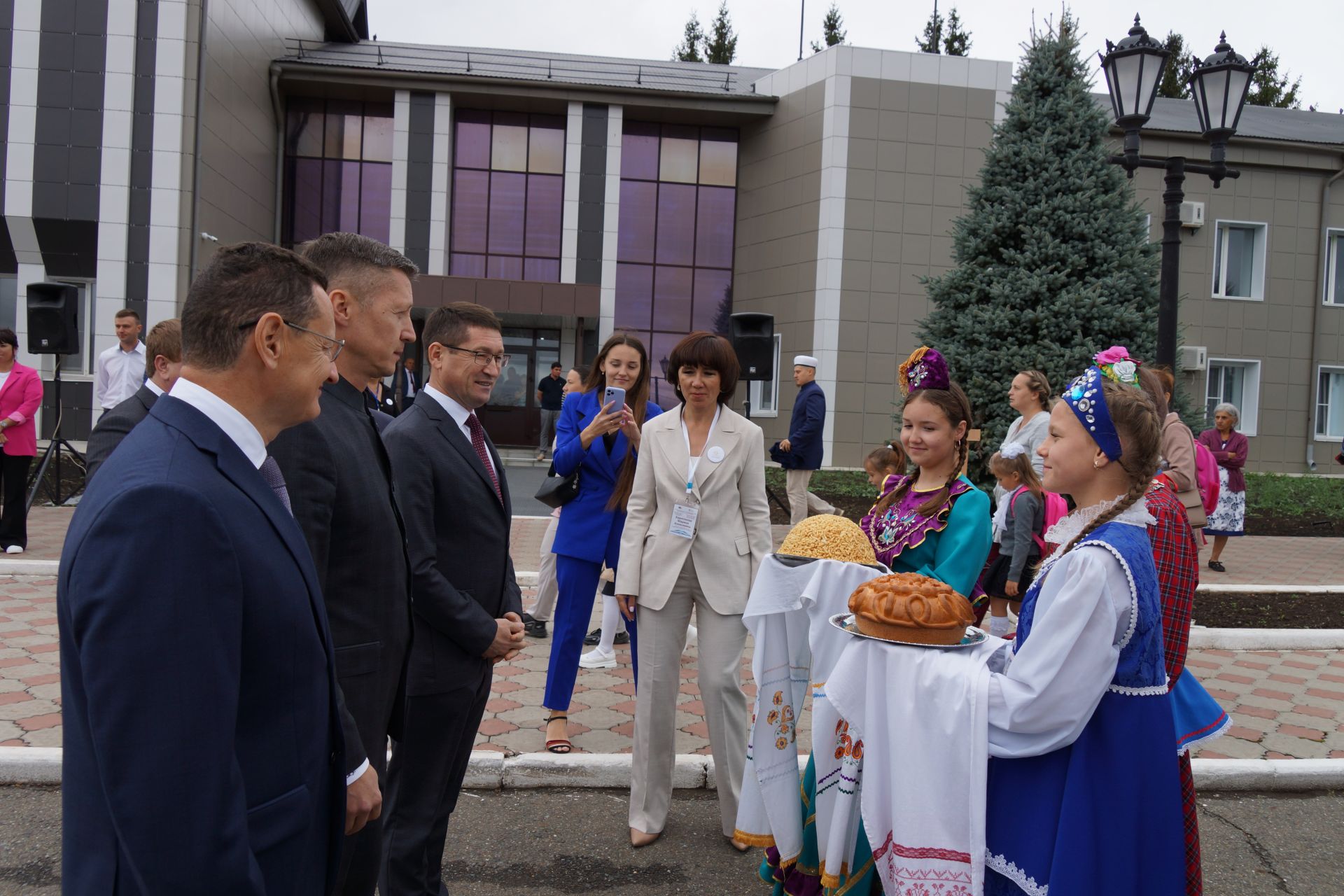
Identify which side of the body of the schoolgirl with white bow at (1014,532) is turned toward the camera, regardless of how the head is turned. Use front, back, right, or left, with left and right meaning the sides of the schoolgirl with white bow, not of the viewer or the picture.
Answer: left

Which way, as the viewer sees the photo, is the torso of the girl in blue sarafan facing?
to the viewer's left

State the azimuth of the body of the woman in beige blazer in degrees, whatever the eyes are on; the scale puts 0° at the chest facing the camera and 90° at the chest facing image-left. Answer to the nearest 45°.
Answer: approximately 0°

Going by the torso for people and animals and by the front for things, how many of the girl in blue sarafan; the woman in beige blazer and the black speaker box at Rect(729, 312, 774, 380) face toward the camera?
2

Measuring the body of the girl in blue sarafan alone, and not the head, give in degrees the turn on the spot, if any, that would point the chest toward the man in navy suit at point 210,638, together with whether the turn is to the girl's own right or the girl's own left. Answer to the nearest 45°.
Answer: approximately 45° to the girl's own left

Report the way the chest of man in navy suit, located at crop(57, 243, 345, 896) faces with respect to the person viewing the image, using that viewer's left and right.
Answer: facing to the right of the viewer

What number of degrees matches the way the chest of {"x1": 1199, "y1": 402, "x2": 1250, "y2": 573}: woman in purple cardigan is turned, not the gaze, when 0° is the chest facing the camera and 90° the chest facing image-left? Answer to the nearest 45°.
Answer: approximately 45°
